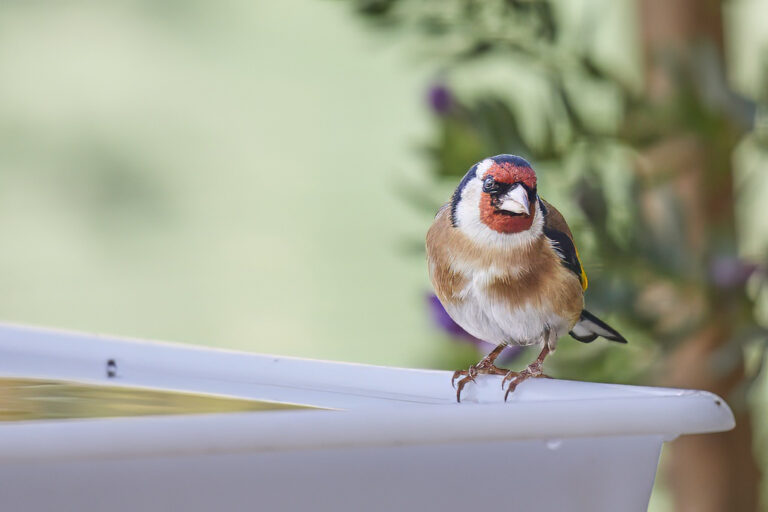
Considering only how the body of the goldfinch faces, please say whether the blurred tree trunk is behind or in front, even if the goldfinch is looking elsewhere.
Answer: behind

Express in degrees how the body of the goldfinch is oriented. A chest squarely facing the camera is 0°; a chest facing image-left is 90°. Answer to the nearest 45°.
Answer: approximately 45°
